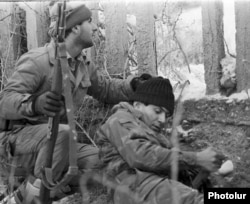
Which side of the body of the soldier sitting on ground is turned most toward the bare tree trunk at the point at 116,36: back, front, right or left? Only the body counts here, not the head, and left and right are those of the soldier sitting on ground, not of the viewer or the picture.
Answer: left

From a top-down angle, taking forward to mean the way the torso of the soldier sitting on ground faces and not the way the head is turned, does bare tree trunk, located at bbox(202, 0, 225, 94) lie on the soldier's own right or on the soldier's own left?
on the soldier's own left

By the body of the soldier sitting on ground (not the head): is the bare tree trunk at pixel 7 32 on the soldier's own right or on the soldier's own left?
on the soldier's own left

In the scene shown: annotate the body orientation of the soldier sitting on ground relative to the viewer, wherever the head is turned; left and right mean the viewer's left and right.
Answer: facing to the right of the viewer

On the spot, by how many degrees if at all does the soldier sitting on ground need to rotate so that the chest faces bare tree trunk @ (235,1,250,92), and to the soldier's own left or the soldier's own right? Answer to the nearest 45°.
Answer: approximately 45° to the soldier's own left

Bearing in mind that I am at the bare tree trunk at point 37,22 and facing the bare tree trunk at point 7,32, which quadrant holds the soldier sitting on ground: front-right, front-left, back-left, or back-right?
back-left

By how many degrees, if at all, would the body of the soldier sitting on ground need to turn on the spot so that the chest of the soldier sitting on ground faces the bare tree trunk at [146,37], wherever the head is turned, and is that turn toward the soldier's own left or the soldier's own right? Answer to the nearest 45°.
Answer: approximately 90° to the soldier's own left

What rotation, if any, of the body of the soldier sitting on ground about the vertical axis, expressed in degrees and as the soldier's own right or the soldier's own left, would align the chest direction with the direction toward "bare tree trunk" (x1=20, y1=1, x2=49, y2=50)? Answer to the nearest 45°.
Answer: approximately 135° to the soldier's own left
